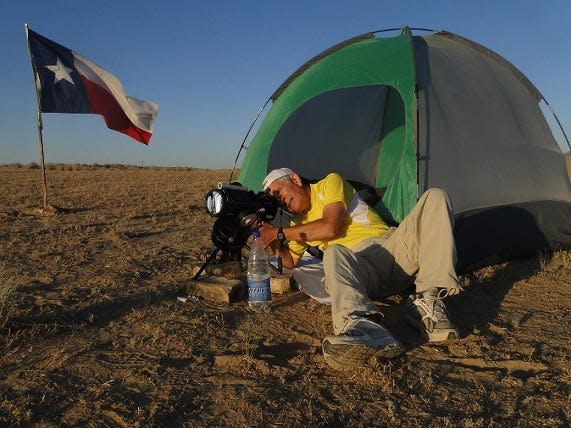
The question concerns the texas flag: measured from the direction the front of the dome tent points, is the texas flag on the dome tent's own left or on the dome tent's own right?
on the dome tent's own right

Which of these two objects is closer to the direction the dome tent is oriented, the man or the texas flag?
the man

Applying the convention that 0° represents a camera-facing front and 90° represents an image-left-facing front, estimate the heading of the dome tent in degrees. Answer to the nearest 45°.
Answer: approximately 45°

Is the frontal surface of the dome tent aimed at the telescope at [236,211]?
yes

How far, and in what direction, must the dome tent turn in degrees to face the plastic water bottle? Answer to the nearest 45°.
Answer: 0° — it already faces it

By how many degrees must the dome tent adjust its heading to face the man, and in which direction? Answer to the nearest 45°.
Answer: approximately 45° to its left
